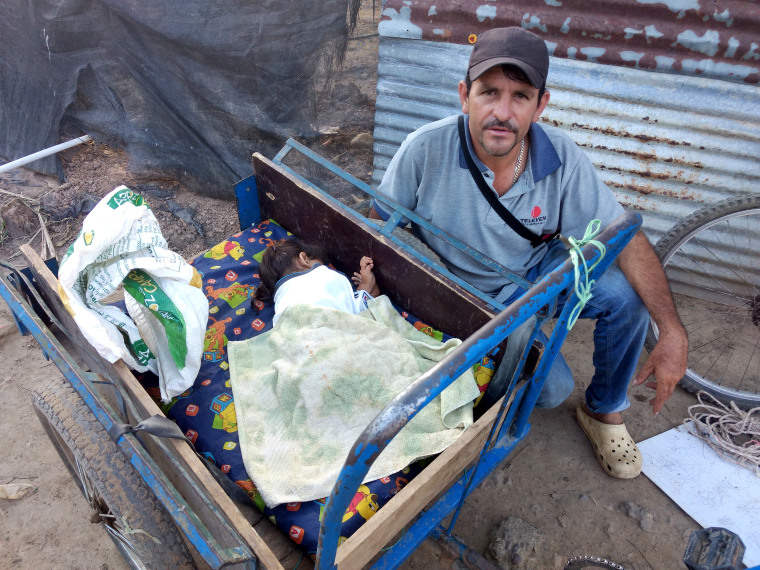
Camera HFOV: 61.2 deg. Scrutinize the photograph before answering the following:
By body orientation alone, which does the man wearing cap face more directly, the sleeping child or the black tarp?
the sleeping child

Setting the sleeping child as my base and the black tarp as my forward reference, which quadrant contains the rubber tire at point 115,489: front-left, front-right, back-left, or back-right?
back-left

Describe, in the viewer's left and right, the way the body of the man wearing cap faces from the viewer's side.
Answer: facing the viewer

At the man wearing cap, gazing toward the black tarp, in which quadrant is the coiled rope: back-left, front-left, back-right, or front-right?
back-right

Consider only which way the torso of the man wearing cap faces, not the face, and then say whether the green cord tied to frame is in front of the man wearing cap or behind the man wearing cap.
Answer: in front

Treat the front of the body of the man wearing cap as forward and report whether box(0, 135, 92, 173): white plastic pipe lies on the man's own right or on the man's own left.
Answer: on the man's own right

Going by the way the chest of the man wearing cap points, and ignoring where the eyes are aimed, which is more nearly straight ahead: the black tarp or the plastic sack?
the plastic sack

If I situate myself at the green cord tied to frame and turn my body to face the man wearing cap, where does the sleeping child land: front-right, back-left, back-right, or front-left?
front-left

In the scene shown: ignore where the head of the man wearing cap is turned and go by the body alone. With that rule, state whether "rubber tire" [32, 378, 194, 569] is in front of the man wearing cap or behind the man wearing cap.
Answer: in front

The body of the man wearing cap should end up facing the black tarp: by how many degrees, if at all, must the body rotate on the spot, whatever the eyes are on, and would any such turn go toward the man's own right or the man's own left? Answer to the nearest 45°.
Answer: approximately 135° to the man's own right

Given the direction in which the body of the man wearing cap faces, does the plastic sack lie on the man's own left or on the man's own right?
on the man's own right

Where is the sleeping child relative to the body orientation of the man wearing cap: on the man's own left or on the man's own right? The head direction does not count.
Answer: on the man's own right

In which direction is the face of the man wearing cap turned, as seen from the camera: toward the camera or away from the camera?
toward the camera

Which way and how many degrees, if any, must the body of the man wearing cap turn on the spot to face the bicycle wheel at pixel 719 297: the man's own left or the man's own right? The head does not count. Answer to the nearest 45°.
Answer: approximately 135° to the man's own left
